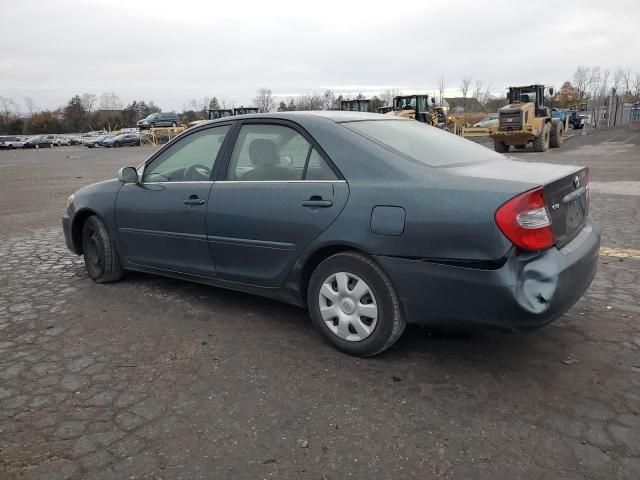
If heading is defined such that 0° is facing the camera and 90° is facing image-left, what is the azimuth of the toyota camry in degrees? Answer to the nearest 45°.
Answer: approximately 135°

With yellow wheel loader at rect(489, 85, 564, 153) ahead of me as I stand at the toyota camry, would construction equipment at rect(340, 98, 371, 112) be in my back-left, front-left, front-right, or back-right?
front-left

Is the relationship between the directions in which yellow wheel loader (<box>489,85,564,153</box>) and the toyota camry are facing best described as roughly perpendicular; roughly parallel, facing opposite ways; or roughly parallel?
roughly perpendicular

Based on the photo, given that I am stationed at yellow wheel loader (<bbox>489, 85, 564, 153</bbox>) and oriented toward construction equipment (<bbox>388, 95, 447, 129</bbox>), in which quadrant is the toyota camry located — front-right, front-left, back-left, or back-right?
back-left

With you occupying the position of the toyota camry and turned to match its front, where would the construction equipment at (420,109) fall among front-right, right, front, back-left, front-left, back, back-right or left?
front-right

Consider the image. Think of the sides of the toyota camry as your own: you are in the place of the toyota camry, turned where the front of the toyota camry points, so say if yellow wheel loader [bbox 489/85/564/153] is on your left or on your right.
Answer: on your right
